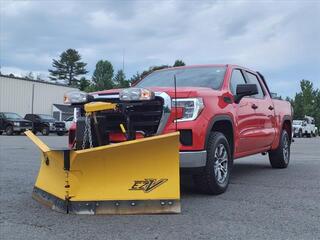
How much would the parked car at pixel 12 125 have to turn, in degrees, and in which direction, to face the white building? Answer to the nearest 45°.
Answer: approximately 135° to its left

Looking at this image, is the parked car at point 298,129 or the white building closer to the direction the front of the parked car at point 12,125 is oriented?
the parked car

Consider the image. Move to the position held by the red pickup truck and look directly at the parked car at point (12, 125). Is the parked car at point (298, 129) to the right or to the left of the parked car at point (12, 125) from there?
right

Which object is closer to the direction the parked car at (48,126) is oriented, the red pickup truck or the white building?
the red pickup truck

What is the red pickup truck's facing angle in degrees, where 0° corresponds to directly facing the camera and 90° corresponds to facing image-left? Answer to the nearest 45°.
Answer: approximately 45°

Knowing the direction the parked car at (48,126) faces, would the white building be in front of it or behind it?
behind

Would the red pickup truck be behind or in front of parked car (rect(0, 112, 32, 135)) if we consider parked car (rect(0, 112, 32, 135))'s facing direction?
in front

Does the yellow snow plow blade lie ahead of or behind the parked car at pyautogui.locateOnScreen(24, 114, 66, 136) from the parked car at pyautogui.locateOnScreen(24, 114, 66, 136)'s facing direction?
ahead
